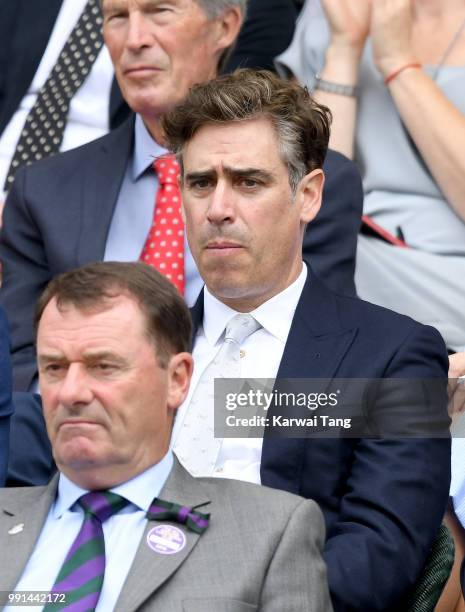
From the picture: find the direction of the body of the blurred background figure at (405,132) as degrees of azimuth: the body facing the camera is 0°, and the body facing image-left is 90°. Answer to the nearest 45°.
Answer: approximately 45°

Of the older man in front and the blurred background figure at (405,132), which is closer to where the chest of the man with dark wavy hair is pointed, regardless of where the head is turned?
the older man in front

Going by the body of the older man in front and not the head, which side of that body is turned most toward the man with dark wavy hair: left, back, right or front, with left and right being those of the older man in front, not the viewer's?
back

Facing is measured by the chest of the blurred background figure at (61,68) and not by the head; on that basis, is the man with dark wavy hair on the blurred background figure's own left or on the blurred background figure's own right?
on the blurred background figure's own left

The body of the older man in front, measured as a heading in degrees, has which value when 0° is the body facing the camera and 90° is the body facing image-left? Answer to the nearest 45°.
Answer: approximately 45°

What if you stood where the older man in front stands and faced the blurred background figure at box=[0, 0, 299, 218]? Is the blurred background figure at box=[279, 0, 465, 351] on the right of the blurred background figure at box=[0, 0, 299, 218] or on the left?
right
